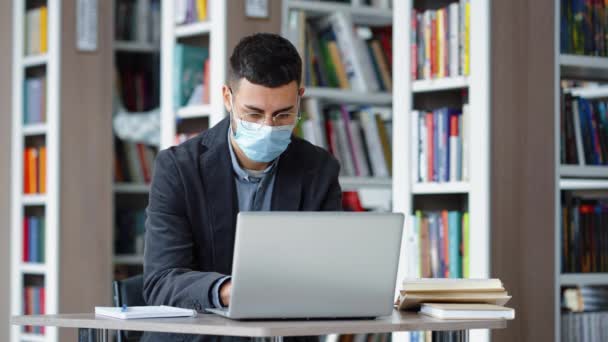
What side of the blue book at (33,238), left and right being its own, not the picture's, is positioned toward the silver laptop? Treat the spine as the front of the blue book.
front

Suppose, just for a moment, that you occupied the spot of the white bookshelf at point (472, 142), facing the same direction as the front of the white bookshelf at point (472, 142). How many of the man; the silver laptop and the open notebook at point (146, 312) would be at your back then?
0

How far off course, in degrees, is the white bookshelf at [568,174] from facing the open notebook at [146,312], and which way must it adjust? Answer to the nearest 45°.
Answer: approximately 45° to its right

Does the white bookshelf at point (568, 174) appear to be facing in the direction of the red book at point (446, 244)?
no

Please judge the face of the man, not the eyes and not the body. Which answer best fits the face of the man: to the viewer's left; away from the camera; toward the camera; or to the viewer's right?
toward the camera

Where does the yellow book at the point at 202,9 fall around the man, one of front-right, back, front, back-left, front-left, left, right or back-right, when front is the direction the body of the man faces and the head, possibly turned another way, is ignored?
back-left

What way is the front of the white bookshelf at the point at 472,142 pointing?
toward the camera

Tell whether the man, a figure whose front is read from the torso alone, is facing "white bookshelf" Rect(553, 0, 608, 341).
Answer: no

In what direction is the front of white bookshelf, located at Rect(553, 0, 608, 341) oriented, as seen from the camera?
facing the viewer

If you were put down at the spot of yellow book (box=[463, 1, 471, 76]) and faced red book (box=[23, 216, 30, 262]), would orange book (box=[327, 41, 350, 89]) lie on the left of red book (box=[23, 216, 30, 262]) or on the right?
right

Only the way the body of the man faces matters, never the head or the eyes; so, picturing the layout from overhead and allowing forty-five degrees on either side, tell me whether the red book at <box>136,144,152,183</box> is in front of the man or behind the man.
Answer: behind

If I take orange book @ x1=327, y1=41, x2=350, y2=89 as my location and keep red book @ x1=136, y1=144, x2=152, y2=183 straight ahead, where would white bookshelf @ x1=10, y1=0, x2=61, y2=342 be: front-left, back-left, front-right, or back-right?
front-left
